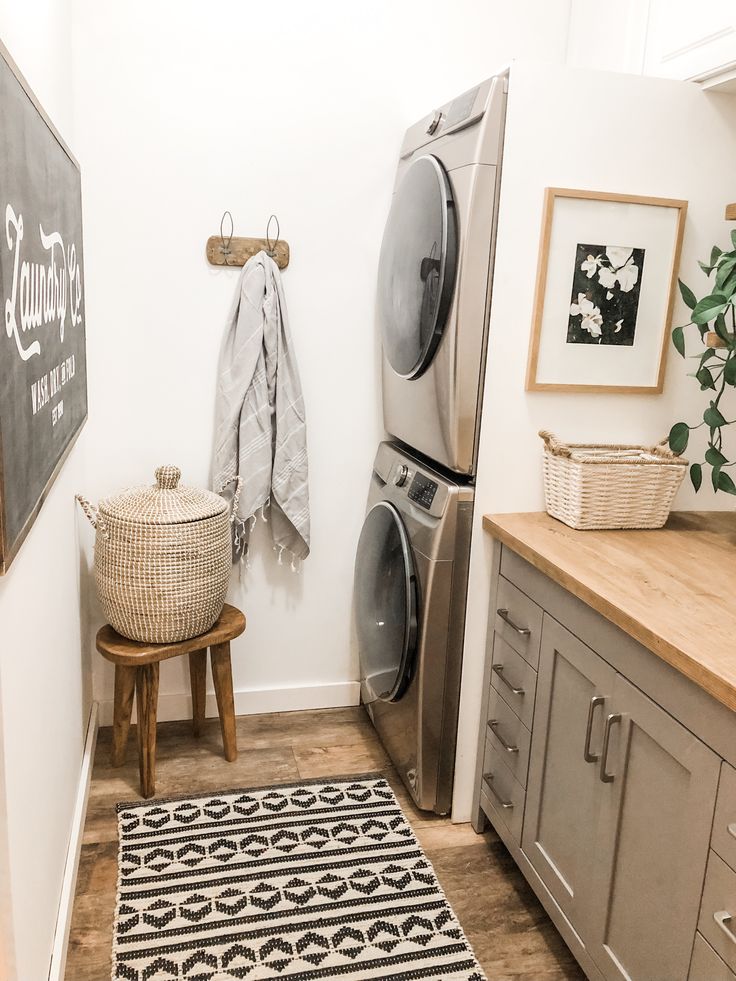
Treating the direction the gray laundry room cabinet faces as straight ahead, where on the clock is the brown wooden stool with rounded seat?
The brown wooden stool with rounded seat is roughly at 2 o'clock from the gray laundry room cabinet.

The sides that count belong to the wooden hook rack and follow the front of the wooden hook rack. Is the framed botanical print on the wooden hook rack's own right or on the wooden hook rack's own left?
on the wooden hook rack's own left

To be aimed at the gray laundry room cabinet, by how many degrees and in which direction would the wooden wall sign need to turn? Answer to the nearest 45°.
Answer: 0° — it already faces it

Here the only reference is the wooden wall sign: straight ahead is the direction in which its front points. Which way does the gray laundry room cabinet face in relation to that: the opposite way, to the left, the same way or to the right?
the opposite way

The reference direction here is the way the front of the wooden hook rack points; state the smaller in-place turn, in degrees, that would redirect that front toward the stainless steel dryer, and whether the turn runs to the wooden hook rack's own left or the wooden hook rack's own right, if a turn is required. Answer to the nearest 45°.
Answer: approximately 45° to the wooden hook rack's own left

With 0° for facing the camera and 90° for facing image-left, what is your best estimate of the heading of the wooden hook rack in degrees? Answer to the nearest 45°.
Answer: approximately 0°

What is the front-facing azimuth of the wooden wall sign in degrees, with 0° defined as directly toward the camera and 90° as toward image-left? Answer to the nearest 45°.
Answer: approximately 270°

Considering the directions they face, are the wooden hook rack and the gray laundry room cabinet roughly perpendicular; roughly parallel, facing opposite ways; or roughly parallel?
roughly perpendicular

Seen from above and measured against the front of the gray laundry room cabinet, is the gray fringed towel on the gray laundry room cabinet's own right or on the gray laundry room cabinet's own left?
on the gray laundry room cabinet's own right

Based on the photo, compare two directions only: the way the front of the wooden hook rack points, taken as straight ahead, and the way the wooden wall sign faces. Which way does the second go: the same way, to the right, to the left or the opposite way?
to the left
